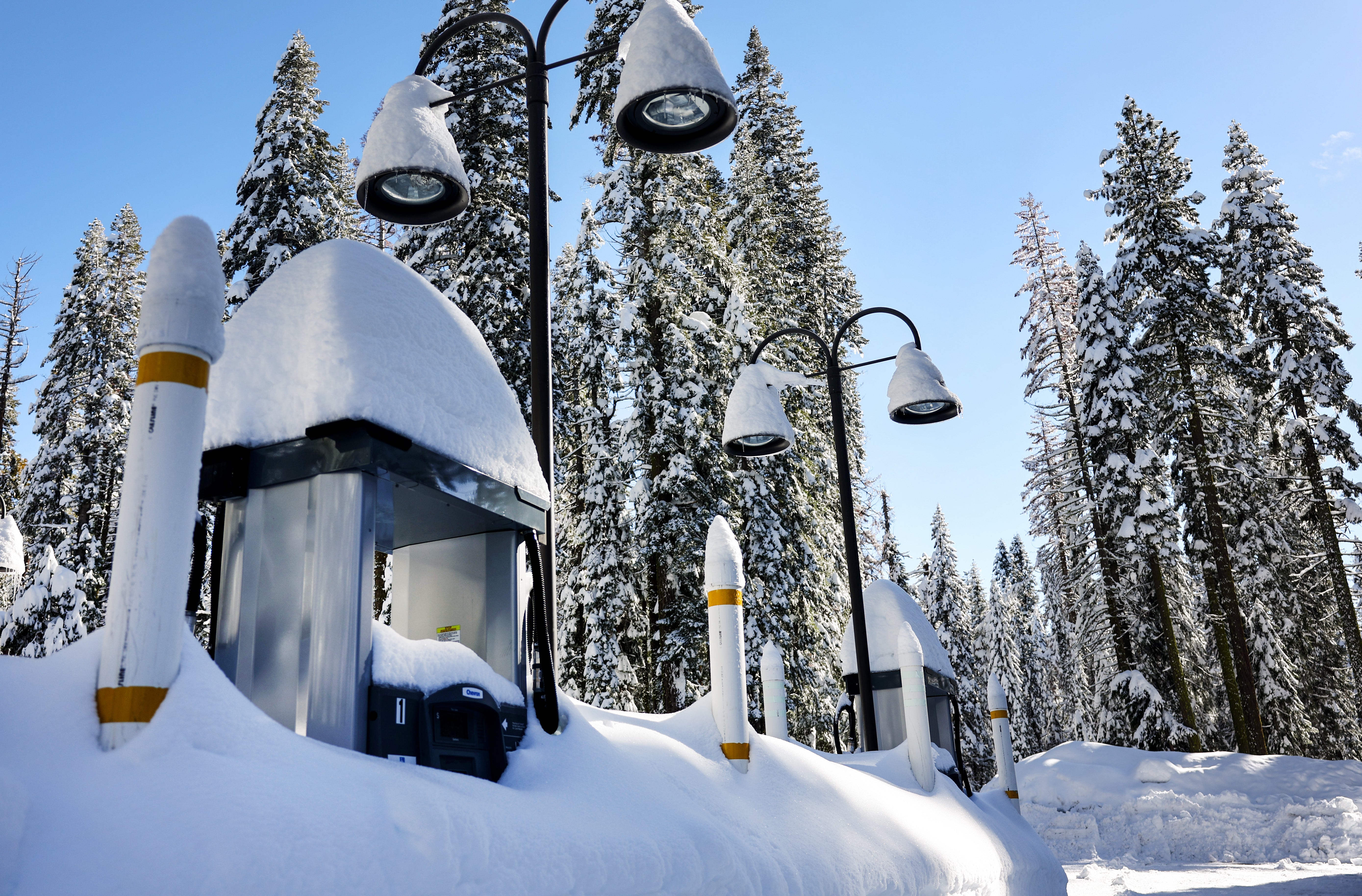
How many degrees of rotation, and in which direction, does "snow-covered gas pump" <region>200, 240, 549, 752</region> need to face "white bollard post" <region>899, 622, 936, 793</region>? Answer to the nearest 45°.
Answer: approximately 90° to its left

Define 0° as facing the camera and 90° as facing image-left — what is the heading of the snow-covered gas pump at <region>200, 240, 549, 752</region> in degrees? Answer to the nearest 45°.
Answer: approximately 315°

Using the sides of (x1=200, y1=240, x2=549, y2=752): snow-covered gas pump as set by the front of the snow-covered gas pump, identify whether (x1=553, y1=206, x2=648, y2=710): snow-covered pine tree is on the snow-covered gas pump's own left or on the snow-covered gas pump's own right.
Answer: on the snow-covered gas pump's own left

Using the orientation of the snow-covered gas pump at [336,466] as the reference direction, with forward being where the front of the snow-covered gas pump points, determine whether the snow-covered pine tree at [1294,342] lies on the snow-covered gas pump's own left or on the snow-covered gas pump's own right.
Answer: on the snow-covered gas pump's own left

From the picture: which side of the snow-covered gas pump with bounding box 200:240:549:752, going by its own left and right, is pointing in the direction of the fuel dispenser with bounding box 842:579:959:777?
left

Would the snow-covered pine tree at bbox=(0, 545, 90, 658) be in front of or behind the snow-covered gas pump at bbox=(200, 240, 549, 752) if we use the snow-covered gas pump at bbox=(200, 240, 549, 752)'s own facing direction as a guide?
behind

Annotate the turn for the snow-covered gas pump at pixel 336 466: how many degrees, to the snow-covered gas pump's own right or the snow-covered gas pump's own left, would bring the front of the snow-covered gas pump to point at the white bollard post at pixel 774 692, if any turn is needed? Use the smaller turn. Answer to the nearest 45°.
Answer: approximately 90° to the snow-covered gas pump's own left

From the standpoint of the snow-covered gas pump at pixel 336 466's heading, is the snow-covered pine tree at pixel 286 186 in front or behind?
behind

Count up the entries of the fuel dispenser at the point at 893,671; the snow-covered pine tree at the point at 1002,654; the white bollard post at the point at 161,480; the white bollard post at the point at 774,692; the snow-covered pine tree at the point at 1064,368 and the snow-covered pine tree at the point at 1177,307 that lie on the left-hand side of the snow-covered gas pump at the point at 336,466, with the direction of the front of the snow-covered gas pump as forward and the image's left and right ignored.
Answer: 5
